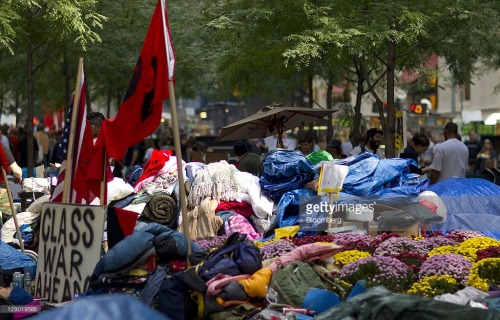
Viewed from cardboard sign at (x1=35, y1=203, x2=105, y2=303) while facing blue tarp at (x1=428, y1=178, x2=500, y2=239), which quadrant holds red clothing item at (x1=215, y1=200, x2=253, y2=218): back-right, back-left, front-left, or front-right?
front-left

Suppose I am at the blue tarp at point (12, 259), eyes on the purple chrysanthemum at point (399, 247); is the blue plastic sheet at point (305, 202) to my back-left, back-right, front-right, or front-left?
front-left

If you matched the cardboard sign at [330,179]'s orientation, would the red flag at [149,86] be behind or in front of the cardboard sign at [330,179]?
in front

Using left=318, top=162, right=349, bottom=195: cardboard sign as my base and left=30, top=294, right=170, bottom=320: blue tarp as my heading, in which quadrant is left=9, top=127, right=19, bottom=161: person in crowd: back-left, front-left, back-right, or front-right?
back-right

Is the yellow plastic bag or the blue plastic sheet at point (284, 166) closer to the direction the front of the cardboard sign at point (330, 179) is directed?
the yellow plastic bag

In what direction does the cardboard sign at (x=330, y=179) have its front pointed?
toward the camera
